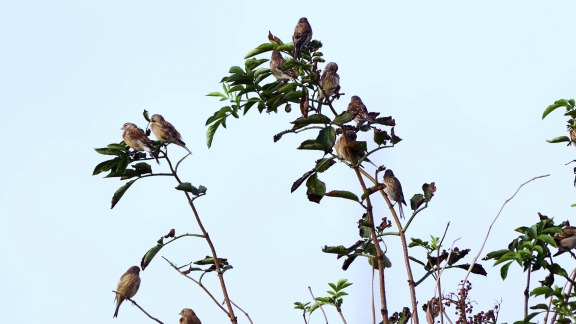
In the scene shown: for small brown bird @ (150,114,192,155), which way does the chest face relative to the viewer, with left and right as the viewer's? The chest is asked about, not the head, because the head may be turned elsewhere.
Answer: facing to the left of the viewer

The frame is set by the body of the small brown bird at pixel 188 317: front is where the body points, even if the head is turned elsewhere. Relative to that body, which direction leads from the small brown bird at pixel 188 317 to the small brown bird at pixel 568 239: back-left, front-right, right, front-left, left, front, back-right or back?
back-left

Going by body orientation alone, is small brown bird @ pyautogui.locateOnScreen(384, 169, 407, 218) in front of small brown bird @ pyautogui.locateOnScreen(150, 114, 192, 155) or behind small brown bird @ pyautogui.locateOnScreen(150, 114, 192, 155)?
behind
